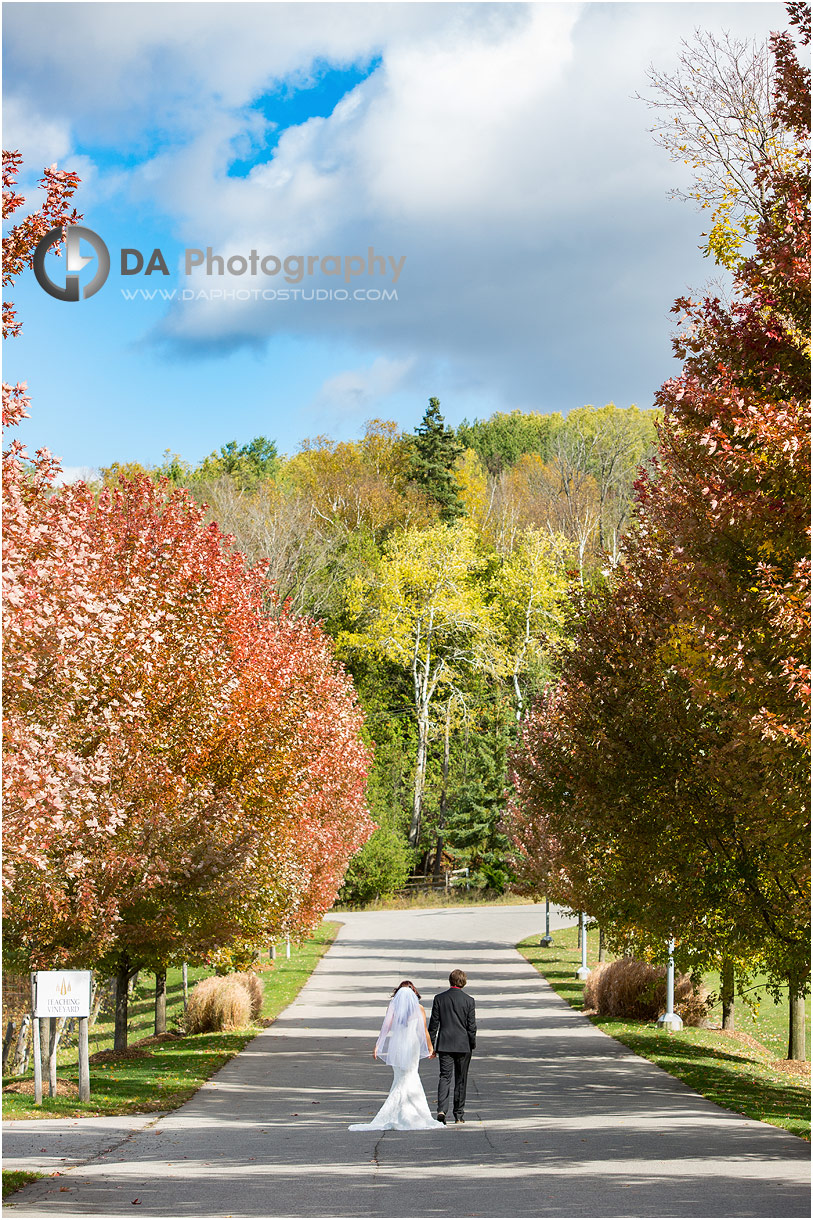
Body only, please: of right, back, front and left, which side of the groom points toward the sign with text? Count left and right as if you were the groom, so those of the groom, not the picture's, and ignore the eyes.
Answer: left

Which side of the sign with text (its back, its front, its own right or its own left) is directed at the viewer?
front

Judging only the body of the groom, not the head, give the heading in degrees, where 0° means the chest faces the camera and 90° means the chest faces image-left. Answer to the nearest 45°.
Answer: approximately 180°

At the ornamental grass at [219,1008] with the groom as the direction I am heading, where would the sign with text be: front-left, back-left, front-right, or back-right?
front-right

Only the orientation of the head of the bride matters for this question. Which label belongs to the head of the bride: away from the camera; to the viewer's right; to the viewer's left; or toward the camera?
away from the camera

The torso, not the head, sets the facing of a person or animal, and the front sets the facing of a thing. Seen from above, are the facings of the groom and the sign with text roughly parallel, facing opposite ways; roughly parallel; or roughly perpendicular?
roughly parallel, facing opposite ways

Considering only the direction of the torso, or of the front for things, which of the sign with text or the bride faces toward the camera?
the sign with text

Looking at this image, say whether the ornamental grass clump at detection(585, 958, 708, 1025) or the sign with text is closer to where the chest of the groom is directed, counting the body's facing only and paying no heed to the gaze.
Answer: the ornamental grass clump

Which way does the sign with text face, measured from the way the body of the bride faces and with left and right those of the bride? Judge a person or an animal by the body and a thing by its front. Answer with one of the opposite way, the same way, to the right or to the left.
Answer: the opposite way

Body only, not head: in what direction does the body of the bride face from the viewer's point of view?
away from the camera

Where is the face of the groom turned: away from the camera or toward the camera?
away from the camera

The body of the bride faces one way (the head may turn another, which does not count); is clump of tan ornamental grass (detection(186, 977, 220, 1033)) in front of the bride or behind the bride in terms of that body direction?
in front

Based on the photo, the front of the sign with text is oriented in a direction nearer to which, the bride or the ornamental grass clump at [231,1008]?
the bride
